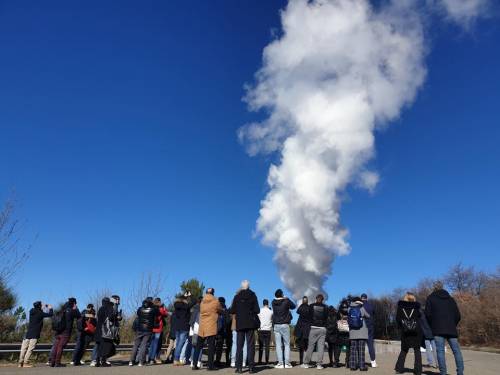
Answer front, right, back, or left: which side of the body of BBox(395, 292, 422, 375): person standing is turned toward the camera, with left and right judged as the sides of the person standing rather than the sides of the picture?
back

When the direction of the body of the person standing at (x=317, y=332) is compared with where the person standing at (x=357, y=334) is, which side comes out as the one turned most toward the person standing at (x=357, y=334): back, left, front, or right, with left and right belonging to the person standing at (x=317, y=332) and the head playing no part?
right

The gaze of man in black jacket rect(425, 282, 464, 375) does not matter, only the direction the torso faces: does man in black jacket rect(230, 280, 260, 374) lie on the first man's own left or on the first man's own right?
on the first man's own left

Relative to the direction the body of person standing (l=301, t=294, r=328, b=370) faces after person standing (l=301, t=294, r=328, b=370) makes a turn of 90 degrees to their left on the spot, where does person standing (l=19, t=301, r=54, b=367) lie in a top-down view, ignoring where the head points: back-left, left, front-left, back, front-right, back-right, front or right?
front

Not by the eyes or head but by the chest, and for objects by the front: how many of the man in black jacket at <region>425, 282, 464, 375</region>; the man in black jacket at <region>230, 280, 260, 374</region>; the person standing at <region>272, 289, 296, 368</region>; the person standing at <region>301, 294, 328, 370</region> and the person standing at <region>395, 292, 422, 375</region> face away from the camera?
5

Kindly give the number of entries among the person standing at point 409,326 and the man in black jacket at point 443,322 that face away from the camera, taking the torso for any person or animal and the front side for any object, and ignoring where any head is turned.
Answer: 2

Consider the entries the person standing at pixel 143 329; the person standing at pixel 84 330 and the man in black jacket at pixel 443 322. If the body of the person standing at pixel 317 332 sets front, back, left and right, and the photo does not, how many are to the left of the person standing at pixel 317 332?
2

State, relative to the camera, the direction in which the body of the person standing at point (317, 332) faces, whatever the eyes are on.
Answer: away from the camera

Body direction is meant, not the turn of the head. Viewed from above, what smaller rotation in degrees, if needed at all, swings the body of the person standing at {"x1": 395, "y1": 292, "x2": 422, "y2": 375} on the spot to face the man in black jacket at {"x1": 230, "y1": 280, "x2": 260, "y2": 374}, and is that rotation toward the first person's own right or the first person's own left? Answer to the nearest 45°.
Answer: approximately 90° to the first person's own left

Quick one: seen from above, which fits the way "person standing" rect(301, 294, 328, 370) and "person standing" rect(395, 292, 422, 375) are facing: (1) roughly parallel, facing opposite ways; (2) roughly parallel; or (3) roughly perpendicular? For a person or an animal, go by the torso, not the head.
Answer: roughly parallel

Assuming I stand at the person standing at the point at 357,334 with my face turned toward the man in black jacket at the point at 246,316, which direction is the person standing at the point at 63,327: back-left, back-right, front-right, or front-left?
front-right

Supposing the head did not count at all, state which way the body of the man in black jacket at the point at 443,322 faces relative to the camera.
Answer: away from the camera

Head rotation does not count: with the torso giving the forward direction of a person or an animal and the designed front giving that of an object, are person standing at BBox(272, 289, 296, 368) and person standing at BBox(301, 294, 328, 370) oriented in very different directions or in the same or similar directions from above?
same or similar directions

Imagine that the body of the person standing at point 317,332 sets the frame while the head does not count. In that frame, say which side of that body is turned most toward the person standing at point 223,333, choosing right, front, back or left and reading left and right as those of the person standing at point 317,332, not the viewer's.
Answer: left

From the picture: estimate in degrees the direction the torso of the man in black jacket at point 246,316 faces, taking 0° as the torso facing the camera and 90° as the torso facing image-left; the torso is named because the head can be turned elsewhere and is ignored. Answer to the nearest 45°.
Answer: approximately 180°
